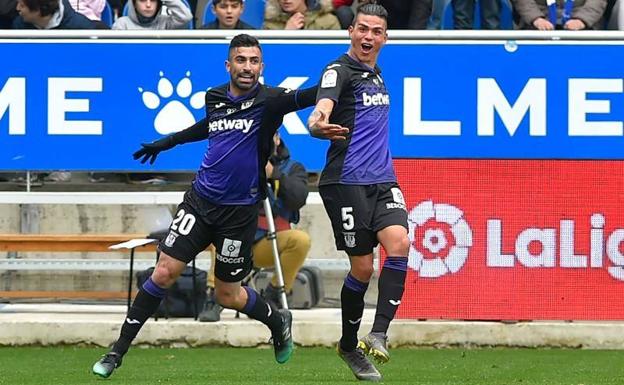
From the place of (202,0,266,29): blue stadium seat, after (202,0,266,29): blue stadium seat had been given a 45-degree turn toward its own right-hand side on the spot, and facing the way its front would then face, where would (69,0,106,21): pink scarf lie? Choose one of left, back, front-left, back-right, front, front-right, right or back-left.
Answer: front-right

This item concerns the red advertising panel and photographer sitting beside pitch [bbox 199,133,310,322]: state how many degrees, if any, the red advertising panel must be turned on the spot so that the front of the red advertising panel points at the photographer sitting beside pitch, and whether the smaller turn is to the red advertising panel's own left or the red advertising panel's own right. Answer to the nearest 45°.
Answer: approximately 90° to the red advertising panel's own right
